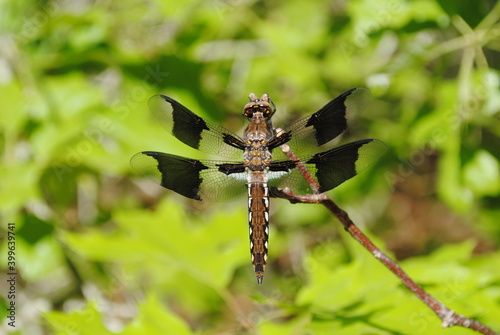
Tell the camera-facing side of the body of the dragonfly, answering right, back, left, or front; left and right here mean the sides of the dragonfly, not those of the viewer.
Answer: back

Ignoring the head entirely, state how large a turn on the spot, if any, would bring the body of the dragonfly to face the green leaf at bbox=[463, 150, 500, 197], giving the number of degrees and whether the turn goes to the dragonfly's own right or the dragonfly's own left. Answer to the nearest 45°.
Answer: approximately 45° to the dragonfly's own right
